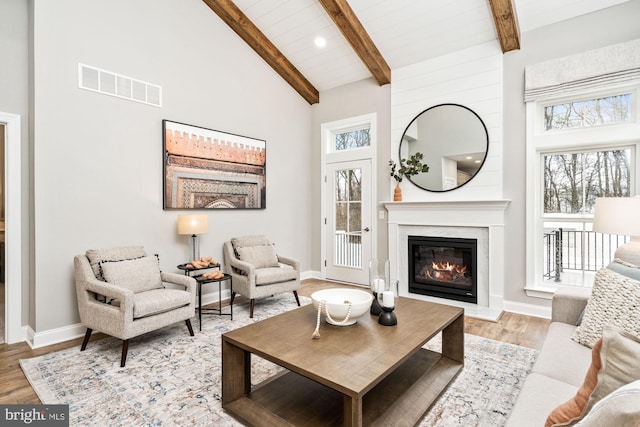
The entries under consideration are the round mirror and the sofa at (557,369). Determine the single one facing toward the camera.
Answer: the round mirror

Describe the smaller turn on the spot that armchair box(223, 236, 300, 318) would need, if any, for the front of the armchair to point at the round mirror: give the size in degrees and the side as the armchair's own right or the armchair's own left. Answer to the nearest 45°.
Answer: approximately 45° to the armchair's own left

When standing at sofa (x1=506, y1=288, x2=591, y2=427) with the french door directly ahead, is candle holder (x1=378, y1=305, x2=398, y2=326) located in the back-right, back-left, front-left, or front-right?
front-left

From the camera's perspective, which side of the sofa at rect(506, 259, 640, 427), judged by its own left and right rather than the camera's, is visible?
left

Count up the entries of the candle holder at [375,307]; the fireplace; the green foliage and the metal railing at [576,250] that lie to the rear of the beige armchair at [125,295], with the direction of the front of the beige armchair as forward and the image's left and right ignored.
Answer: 0

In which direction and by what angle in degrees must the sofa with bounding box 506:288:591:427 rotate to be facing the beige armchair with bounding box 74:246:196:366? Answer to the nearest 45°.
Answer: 0° — it already faces it

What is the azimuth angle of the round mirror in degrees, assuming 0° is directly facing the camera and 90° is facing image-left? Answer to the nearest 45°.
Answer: approximately 0°

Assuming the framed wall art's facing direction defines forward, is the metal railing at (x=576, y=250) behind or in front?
in front

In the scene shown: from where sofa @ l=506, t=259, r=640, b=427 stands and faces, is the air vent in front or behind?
in front

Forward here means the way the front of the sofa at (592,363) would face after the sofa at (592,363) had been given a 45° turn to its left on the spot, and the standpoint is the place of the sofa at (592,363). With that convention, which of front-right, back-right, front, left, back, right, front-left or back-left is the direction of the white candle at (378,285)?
front-right

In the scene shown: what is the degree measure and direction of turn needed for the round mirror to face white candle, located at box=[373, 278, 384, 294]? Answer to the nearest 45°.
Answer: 0° — it already faces it

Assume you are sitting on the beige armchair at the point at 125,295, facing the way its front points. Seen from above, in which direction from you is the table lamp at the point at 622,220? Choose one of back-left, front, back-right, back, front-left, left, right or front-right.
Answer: front

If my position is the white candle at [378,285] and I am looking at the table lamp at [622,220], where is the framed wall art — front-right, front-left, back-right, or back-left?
back-left

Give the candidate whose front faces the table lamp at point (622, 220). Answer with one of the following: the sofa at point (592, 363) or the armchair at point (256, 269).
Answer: the armchair

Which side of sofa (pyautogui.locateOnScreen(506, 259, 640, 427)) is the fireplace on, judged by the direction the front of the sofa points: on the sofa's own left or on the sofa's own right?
on the sofa's own right

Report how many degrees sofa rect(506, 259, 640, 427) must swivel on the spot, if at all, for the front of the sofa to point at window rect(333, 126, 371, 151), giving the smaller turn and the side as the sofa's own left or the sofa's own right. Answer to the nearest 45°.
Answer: approximately 45° to the sofa's own right
